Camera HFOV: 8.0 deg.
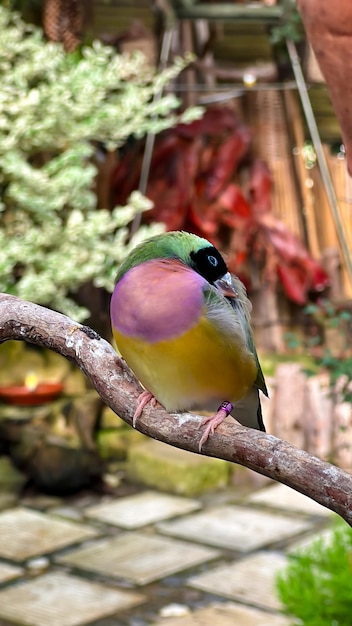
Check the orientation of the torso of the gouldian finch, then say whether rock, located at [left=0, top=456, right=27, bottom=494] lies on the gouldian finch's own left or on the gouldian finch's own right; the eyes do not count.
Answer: on the gouldian finch's own right

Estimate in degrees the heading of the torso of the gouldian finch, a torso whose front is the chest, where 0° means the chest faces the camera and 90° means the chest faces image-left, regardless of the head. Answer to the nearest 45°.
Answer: approximately 45°

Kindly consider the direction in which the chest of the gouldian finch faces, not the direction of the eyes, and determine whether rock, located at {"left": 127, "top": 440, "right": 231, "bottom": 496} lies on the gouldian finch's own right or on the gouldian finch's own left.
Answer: on the gouldian finch's own right

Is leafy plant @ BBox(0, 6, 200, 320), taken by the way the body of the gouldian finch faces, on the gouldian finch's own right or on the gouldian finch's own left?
on the gouldian finch's own right

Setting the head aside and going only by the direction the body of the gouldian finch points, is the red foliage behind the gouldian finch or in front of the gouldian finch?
behind
